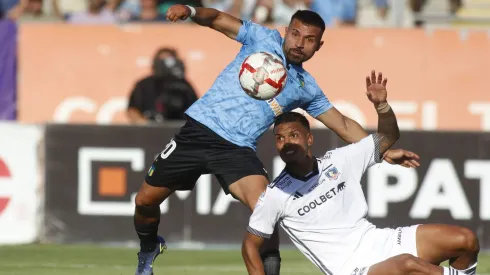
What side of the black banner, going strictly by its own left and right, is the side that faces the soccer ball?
front

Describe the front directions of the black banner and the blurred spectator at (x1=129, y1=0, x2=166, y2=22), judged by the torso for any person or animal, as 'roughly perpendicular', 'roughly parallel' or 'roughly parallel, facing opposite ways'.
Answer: roughly parallel

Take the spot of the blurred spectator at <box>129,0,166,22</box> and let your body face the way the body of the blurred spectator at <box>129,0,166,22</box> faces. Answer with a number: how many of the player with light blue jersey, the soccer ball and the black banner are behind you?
0

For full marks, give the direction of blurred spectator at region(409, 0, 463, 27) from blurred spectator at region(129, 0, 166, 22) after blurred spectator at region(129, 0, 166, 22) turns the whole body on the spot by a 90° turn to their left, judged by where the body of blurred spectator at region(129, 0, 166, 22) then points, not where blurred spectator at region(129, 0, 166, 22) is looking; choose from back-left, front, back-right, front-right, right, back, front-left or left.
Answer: front

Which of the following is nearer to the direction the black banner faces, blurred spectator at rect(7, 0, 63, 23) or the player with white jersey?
the player with white jersey

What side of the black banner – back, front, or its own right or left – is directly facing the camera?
front

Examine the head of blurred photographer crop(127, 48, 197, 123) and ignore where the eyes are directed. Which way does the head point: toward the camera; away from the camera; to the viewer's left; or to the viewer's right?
toward the camera

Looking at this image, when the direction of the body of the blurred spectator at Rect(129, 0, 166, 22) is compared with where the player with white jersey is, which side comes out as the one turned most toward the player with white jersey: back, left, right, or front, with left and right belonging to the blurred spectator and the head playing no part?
front

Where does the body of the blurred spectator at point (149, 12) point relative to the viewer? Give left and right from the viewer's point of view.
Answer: facing the viewer

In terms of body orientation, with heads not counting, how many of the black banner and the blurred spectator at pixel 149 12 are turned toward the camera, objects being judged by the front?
2

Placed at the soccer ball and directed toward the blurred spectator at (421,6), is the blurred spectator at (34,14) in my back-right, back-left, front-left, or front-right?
front-left

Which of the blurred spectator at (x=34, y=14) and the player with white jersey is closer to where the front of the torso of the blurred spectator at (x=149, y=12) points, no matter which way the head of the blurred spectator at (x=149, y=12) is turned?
the player with white jersey

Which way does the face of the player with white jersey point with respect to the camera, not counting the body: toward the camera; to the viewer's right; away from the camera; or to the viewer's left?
toward the camera

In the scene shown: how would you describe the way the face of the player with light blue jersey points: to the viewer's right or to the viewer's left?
to the viewer's left

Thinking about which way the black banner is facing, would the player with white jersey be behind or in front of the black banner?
in front

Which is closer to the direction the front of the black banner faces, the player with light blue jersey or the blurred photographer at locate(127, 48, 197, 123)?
the player with light blue jersey

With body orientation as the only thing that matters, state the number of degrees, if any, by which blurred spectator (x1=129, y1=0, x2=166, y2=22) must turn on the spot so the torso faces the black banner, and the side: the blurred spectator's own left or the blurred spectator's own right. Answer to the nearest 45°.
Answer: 0° — they already face it
